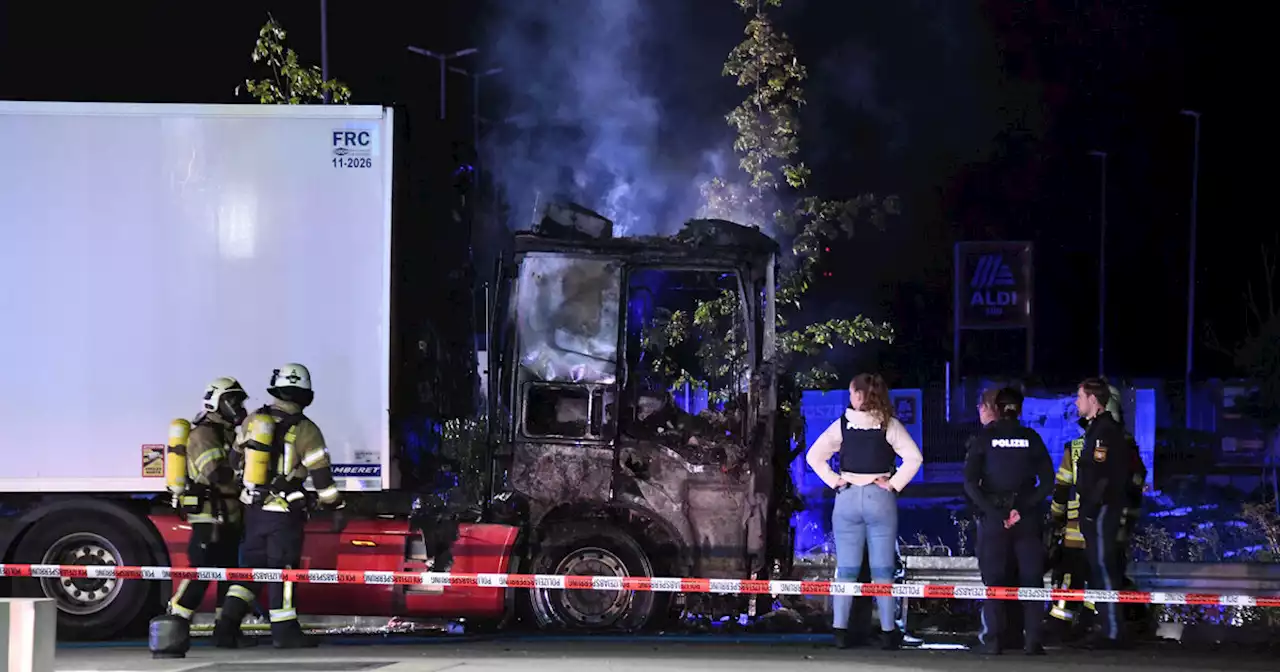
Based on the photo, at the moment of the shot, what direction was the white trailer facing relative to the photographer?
facing to the right of the viewer

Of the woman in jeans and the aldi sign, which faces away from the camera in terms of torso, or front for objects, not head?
the woman in jeans

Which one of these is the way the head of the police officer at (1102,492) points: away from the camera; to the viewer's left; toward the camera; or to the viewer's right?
to the viewer's left

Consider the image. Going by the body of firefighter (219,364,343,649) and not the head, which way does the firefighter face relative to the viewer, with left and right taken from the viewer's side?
facing away from the viewer and to the right of the viewer

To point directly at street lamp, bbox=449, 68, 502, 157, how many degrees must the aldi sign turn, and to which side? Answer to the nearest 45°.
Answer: approximately 45° to its right

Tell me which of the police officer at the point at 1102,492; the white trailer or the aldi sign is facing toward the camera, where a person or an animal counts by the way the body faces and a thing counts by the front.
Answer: the aldi sign

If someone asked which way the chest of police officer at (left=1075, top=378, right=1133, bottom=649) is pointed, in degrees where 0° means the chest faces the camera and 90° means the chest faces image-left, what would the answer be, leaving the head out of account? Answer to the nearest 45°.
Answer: approximately 90°

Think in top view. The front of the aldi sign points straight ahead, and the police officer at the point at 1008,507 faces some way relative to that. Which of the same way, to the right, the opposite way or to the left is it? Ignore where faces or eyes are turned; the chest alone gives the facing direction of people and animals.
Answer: the opposite way

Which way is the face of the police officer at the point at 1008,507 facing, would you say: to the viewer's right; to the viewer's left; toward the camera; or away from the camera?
away from the camera

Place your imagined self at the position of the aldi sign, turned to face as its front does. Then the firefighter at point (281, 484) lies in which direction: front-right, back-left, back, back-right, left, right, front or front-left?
front-right

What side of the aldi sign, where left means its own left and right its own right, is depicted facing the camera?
front

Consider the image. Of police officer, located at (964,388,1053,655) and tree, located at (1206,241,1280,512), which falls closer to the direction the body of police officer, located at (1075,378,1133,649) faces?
the police officer

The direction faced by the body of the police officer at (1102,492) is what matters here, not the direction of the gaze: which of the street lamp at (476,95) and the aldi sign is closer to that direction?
the street lamp

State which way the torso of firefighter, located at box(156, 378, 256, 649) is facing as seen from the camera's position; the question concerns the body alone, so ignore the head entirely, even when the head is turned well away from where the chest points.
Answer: to the viewer's right

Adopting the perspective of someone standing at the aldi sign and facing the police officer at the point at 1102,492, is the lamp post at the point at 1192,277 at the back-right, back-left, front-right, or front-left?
back-left
